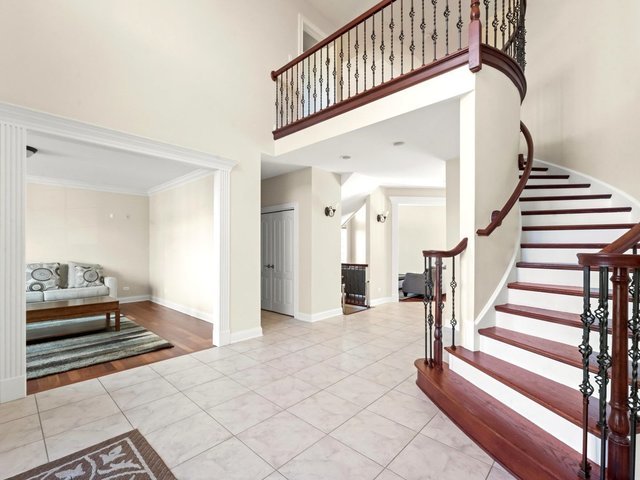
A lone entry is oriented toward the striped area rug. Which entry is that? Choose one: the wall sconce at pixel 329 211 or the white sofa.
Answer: the white sofa

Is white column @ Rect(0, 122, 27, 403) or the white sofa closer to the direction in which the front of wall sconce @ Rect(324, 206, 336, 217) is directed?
the white column

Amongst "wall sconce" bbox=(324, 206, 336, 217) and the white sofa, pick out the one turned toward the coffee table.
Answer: the white sofa

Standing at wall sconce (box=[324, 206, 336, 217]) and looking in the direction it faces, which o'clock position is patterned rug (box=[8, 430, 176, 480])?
The patterned rug is roughly at 2 o'clock from the wall sconce.

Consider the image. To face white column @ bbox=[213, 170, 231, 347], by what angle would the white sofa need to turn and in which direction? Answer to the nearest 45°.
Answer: approximately 45° to its left

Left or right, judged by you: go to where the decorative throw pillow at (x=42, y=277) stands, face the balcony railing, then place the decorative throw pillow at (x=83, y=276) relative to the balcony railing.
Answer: left

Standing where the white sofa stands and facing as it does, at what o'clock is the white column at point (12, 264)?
The white column is roughly at 12 o'clock from the white sofa.

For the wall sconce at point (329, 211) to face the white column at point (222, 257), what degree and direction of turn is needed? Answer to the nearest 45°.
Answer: approximately 90° to its right

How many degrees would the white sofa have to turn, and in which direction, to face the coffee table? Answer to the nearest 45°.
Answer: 0° — it already faces it

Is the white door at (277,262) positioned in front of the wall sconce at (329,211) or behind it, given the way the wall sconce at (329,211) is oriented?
behind

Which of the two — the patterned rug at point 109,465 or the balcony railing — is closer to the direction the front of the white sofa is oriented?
the patterned rug

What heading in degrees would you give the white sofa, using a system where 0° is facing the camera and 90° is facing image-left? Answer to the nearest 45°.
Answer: approximately 0°
